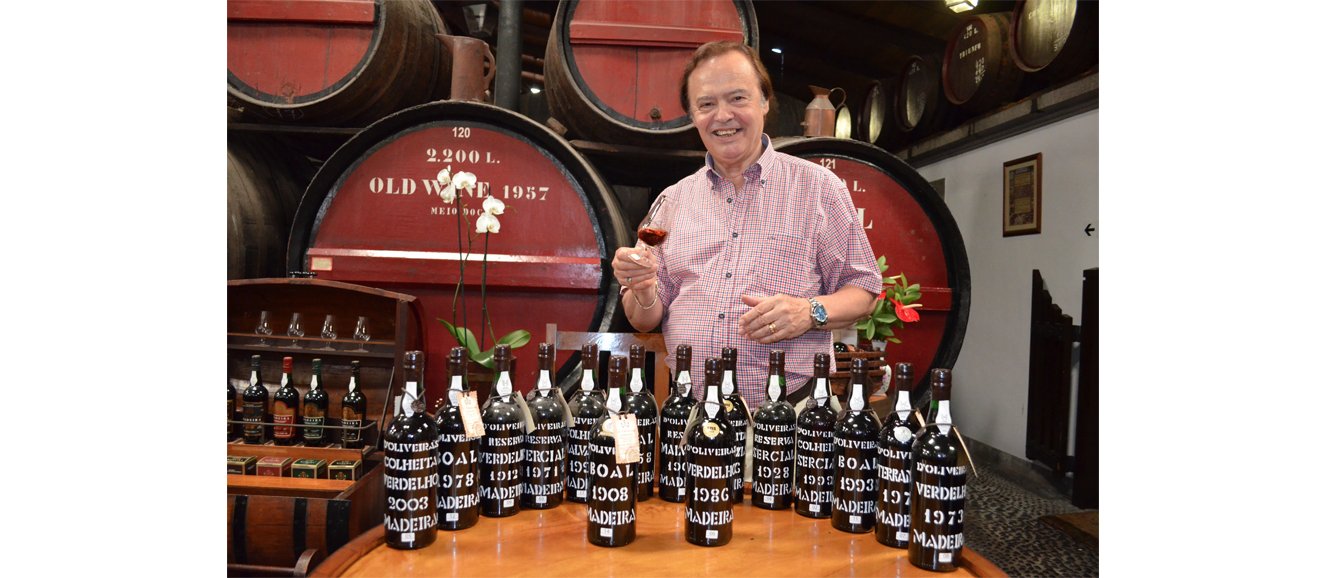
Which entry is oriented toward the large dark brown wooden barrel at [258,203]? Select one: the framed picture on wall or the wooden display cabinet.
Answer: the framed picture on wall

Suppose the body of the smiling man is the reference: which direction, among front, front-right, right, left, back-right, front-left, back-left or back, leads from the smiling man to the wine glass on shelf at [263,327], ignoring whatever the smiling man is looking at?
front-right

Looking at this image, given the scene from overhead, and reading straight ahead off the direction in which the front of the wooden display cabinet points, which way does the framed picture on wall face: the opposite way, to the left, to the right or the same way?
to the right

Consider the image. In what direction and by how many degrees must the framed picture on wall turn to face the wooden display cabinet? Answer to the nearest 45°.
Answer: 0° — it already faces it

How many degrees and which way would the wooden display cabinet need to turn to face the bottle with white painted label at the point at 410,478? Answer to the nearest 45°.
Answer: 0° — it already faces it

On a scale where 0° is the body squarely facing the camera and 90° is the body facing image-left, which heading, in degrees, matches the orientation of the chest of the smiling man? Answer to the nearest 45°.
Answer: approximately 45°

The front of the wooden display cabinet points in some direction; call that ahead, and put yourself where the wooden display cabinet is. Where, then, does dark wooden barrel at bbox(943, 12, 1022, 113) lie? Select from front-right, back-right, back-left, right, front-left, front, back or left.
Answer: left

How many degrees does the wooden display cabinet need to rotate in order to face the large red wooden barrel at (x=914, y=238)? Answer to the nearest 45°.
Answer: approximately 90° to its left

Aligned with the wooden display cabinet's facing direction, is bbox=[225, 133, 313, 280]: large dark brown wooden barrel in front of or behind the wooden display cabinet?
behind
